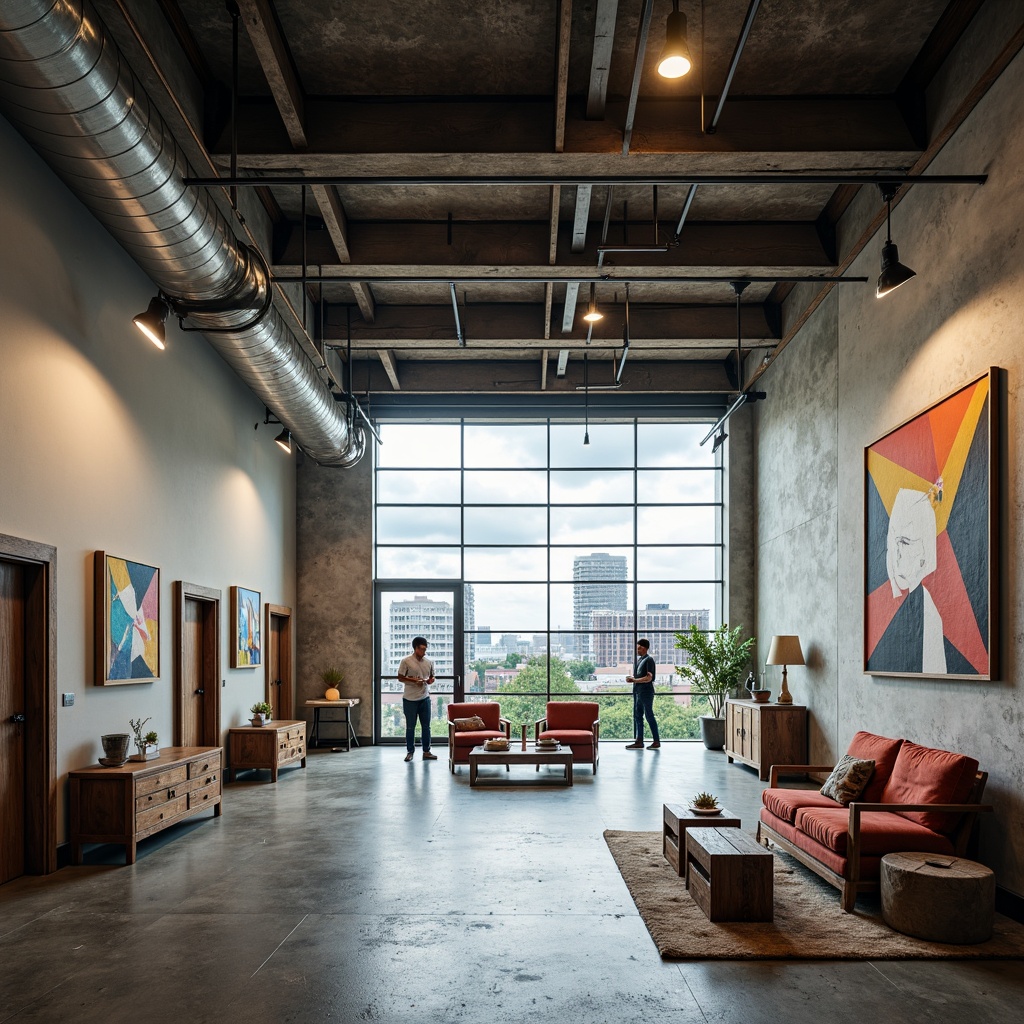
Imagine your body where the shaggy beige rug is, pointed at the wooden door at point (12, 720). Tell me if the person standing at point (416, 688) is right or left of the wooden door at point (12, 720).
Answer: right

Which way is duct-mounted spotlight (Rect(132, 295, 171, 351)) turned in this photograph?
to the viewer's left

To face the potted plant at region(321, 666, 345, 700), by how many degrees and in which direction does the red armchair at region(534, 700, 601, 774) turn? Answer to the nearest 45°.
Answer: approximately 90° to its right

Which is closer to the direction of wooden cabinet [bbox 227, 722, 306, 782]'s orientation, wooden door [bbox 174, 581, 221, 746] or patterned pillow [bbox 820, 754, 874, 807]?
the patterned pillow

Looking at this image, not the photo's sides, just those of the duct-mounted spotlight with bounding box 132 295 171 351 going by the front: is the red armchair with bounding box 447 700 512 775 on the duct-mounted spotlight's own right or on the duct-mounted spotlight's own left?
on the duct-mounted spotlight's own right

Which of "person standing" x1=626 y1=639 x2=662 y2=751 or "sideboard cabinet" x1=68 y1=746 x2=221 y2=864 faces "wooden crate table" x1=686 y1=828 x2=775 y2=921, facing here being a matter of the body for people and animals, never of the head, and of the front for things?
the sideboard cabinet

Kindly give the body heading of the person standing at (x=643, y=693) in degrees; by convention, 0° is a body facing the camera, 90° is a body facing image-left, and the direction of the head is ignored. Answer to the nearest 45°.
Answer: approximately 90°

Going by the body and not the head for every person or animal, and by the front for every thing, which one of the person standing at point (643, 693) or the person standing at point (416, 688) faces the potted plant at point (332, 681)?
the person standing at point (643, 693)

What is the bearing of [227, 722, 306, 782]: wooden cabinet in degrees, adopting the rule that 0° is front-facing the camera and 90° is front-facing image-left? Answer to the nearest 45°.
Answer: approximately 270°

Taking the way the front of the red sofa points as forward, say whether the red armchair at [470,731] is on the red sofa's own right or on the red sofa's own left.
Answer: on the red sofa's own right

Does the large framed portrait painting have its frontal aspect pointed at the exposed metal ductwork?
yes
